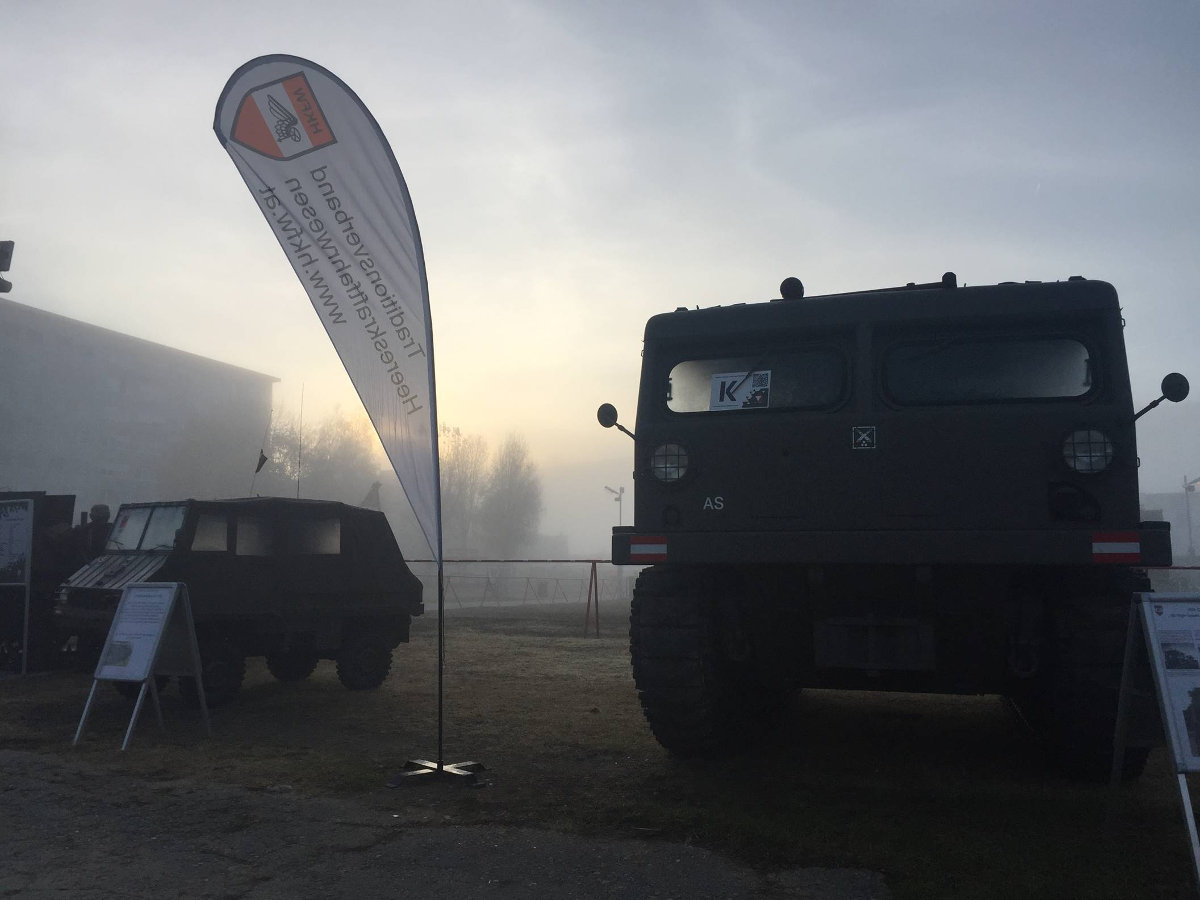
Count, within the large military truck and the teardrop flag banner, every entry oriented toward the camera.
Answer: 1

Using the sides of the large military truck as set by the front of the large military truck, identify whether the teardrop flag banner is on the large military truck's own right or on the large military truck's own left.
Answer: on the large military truck's own right

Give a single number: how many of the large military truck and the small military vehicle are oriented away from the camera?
0

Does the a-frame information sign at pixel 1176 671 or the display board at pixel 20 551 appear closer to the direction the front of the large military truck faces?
the a-frame information sign

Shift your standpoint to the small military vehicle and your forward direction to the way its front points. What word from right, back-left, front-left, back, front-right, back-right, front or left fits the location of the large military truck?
left

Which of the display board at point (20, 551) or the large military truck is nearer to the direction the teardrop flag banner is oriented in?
the display board

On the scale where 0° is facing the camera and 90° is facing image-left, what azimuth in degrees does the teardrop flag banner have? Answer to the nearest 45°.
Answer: approximately 180°

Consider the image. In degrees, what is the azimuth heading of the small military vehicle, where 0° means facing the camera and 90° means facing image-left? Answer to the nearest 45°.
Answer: approximately 45°

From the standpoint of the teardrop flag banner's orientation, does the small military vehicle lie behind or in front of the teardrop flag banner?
in front

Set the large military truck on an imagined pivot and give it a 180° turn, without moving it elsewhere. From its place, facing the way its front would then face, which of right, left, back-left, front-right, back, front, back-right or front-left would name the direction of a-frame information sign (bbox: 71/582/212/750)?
left

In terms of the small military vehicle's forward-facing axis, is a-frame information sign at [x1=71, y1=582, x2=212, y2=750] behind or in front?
in front

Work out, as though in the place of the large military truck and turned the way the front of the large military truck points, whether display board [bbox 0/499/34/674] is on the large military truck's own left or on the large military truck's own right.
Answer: on the large military truck's own right

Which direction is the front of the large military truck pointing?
toward the camera

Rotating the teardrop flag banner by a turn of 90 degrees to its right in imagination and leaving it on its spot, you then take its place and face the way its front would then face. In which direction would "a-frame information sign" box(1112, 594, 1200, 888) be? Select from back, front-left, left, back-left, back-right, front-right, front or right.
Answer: front-right

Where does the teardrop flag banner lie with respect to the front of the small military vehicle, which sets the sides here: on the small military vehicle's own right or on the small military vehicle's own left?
on the small military vehicle's own left
